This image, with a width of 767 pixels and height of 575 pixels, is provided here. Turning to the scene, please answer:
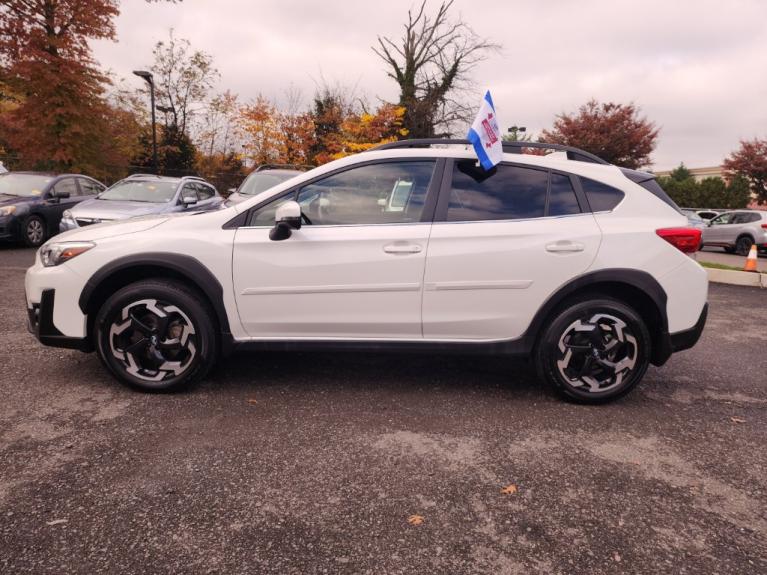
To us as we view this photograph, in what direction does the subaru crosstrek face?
facing to the left of the viewer

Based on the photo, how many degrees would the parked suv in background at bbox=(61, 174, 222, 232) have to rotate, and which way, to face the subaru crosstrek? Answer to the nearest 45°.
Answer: approximately 45° to its left

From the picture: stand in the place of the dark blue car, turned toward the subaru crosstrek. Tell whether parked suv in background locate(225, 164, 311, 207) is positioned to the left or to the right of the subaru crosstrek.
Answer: left

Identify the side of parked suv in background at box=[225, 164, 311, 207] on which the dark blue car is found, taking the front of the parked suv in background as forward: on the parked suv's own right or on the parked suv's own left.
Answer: on the parked suv's own right

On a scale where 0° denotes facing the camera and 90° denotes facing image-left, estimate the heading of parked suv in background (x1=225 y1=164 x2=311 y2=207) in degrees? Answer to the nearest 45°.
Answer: approximately 45°

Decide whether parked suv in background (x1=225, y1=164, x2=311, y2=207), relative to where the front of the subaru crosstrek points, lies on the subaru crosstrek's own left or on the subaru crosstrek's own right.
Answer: on the subaru crosstrek's own right

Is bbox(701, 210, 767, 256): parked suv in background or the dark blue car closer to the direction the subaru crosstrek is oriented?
the dark blue car

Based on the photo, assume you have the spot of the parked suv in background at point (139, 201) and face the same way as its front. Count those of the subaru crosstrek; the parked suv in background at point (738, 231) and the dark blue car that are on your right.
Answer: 1
